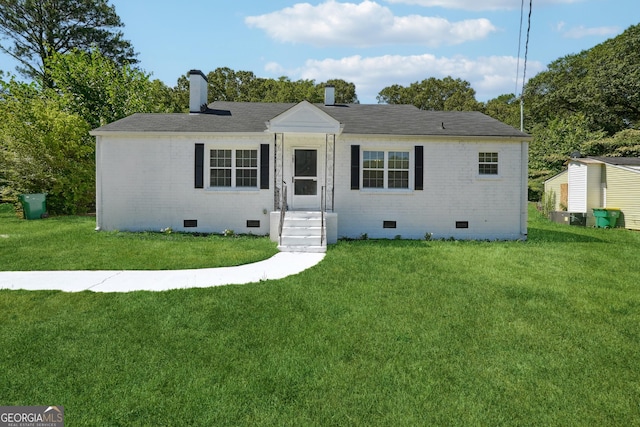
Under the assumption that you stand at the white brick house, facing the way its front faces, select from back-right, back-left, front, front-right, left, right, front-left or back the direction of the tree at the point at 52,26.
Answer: back-right

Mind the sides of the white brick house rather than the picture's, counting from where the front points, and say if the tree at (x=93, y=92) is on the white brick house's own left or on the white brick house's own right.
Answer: on the white brick house's own right

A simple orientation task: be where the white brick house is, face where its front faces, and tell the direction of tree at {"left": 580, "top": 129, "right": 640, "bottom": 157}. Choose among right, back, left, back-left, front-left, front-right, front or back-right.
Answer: back-left

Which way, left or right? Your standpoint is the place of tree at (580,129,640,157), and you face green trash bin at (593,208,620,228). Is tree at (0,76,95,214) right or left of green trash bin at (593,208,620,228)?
right

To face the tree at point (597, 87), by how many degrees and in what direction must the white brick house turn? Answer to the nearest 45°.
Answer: approximately 135° to its left

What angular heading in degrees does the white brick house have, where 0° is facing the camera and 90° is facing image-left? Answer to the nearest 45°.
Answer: approximately 0°

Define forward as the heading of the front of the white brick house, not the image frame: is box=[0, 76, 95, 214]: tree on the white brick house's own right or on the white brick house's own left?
on the white brick house's own right

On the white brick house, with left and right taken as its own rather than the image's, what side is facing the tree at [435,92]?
back

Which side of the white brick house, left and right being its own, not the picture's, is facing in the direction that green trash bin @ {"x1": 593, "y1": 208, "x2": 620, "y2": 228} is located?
left

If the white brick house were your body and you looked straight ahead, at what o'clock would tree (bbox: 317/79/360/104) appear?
The tree is roughly at 6 o'clock from the white brick house.
